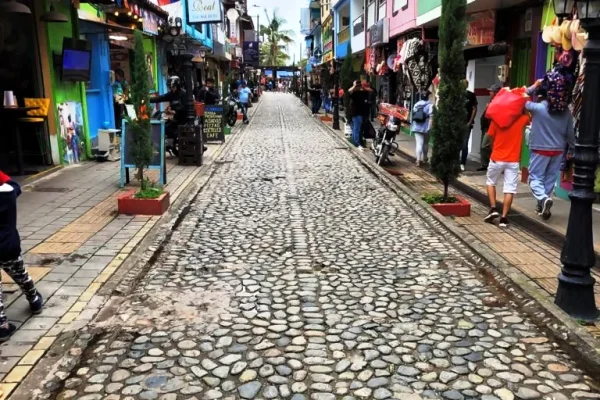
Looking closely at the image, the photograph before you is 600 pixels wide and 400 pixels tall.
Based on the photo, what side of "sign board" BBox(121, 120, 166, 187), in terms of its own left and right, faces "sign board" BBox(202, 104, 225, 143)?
back

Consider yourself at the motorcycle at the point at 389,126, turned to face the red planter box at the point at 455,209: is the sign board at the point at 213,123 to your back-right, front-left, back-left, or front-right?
back-right

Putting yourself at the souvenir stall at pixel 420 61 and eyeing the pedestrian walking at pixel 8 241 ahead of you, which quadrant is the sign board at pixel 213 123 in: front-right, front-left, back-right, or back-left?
front-right

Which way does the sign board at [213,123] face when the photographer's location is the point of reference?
facing the viewer

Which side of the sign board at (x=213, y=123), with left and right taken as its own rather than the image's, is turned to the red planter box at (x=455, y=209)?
front

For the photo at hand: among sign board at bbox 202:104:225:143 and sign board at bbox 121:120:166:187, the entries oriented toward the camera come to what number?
2

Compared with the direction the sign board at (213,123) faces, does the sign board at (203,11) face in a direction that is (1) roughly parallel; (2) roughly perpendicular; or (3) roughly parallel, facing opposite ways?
roughly parallel

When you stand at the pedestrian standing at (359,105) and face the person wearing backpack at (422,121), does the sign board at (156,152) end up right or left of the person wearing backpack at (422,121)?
right

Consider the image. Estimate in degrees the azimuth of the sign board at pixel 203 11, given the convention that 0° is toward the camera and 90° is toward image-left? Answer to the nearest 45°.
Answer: approximately 0°

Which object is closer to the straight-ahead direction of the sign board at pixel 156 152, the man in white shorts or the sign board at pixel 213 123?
the man in white shorts

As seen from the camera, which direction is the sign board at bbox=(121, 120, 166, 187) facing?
toward the camera

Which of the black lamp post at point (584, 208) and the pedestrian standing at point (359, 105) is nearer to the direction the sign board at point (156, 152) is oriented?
the black lamp post

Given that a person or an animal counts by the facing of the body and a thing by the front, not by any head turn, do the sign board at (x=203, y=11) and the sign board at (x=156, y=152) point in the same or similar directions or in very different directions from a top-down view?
same or similar directions

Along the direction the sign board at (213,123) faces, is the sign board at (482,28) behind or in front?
in front

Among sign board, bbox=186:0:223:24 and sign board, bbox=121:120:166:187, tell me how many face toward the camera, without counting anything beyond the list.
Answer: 2

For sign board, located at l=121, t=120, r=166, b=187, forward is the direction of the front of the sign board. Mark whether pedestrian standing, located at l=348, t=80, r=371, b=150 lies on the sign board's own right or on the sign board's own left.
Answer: on the sign board's own left

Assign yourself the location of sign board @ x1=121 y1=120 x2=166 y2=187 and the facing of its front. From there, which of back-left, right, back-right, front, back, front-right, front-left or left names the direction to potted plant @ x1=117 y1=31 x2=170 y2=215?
front

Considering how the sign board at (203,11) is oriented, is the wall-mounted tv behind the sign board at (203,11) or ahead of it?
ahead

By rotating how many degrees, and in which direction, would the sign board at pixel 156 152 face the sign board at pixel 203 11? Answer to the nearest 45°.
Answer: approximately 180°
